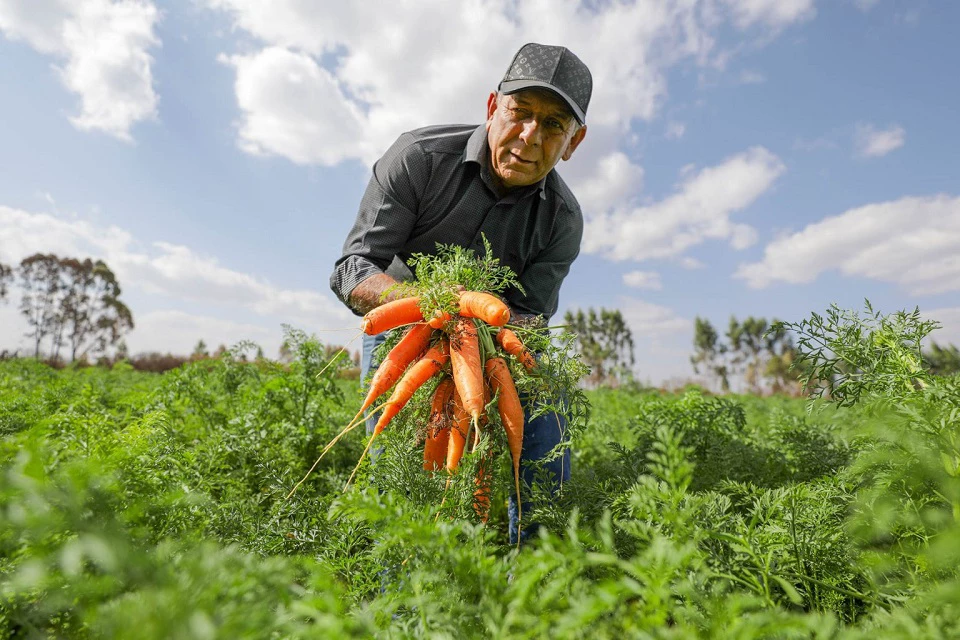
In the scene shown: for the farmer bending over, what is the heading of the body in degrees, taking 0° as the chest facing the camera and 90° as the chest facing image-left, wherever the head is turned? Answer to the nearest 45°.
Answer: approximately 0°
